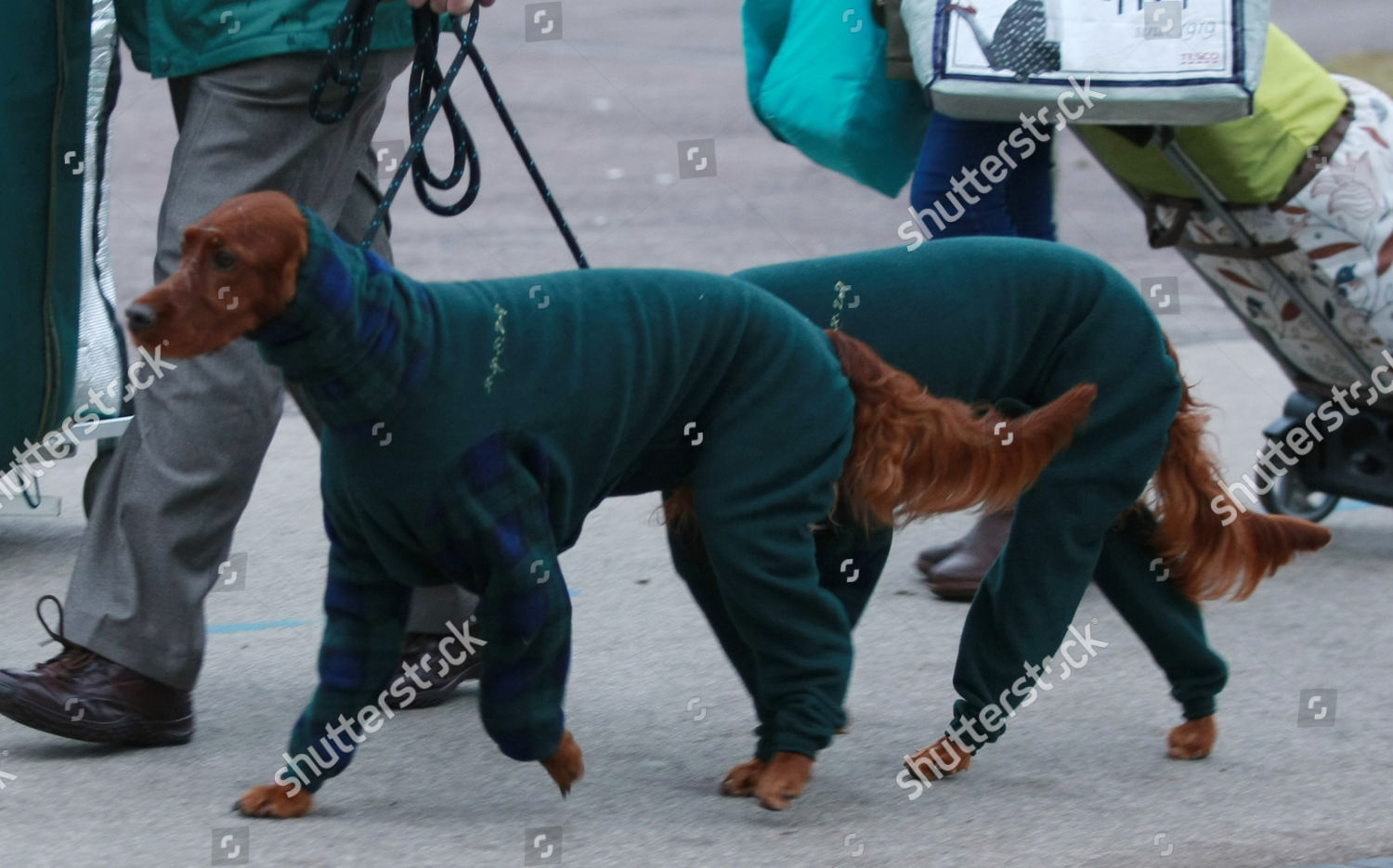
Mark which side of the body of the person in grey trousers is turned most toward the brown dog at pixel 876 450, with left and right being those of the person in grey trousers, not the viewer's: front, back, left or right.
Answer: back

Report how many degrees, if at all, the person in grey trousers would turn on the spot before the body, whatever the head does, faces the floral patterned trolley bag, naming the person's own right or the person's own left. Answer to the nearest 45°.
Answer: approximately 180°

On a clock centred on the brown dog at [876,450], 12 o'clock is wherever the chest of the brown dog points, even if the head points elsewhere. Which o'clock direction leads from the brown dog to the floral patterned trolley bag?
The floral patterned trolley bag is roughly at 4 o'clock from the brown dog.

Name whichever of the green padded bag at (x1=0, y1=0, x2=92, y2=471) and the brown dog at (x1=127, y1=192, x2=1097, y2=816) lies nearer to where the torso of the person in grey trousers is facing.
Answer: the green padded bag

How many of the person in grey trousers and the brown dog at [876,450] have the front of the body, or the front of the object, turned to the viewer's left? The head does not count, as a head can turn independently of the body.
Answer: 2

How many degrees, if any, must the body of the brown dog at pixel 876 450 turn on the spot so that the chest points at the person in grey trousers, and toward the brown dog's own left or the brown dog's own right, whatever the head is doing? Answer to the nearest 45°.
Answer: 0° — it already faces them

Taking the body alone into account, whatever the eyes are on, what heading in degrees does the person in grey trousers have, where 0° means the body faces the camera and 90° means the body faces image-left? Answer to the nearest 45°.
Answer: approximately 90°

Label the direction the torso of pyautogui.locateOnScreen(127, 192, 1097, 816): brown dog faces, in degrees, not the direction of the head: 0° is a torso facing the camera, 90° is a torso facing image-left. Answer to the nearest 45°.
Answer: approximately 90°
